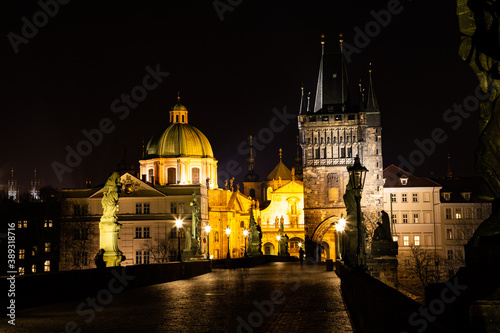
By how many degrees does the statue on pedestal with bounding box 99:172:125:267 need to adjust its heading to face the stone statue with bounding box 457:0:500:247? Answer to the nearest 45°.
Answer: approximately 90° to its right

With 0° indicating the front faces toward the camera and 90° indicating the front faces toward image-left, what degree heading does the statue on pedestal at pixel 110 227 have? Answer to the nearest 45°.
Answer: approximately 270°
